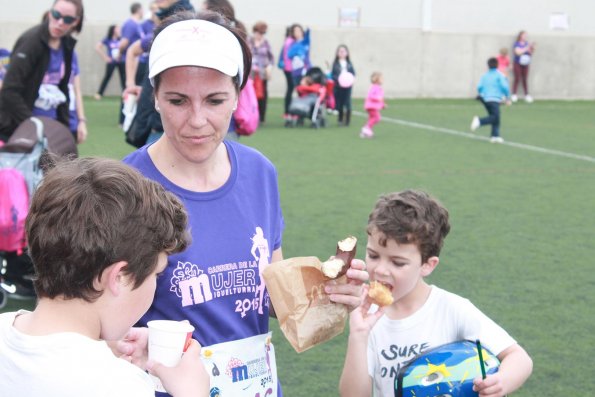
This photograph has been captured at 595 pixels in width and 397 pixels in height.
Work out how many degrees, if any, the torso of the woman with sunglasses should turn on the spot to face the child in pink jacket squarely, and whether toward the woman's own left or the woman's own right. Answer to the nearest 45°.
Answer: approximately 90° to the woman's own left

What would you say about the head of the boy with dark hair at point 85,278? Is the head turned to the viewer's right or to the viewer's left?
to the viewer's right

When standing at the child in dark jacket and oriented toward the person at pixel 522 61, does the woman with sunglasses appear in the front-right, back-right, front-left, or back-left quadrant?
back-right

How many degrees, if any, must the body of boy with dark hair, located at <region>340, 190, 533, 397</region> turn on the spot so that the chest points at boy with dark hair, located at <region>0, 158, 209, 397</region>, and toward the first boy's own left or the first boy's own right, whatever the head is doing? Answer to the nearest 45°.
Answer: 0° — they already face them

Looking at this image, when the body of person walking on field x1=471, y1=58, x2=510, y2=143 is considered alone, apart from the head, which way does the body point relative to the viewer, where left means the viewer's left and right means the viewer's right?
facing away from the viewer and to the right of the viewer

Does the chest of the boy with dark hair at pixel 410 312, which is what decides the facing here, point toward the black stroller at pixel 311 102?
no

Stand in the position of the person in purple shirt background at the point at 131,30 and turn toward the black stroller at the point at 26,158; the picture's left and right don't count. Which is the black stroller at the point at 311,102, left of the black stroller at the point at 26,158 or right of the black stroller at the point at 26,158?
left

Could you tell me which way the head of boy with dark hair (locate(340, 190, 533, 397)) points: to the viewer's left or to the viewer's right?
to the viewer's left

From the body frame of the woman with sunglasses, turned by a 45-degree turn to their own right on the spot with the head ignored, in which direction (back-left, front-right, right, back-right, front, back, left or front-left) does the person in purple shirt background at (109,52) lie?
back

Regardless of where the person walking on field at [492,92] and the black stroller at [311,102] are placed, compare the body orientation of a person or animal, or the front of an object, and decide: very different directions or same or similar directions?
very different directions

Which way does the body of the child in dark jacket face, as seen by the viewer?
toward the camera

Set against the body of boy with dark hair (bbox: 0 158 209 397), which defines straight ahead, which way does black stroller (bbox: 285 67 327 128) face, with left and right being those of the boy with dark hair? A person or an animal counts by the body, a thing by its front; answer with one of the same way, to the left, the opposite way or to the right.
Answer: the opposite way

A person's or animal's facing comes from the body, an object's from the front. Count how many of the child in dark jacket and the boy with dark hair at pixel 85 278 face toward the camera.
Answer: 1

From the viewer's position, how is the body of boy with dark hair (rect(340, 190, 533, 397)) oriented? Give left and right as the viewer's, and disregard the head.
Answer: facing the viewer and to the left of the viewer

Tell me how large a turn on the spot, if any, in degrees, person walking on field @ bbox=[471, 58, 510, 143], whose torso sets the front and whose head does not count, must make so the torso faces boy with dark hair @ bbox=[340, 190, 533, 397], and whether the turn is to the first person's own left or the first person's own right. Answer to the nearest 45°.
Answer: approximately 135° to the first person's own right

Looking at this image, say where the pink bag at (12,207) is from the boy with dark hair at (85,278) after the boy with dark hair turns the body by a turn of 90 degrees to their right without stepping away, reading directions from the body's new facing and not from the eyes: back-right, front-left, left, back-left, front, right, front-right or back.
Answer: back-left
